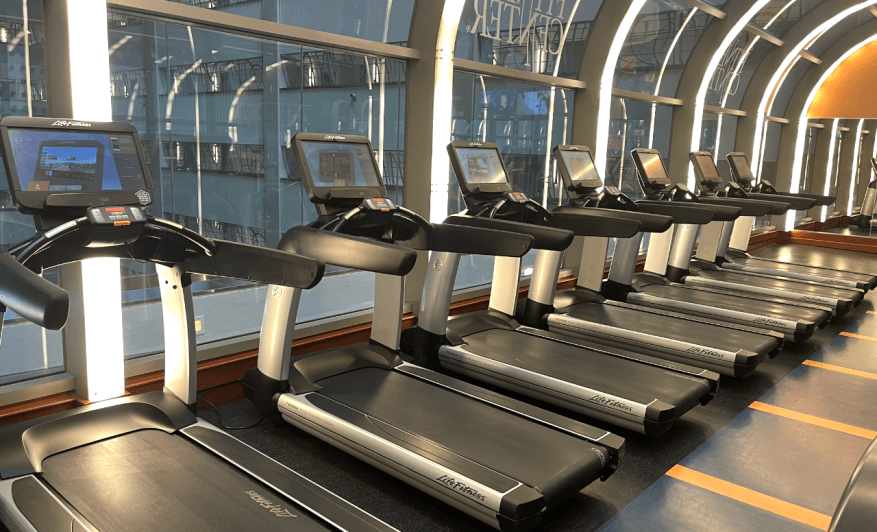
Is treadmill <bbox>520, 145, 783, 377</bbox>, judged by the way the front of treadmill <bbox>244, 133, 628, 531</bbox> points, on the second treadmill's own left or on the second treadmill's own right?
on the second treadmill's own right

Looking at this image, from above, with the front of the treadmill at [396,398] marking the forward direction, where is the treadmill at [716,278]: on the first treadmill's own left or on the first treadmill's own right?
on the first treadmill's own right

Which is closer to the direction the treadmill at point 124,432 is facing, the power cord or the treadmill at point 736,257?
the power cord

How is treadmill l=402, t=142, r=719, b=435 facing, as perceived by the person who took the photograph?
facing away from the viewer and to the left of the viewer

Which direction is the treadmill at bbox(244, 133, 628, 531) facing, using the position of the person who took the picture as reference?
facing away from the viewer and to the left of the viewer

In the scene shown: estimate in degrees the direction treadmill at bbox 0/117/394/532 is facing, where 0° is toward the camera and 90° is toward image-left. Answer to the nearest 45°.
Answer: approximately 135°

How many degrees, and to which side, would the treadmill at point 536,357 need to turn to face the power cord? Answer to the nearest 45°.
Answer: approximately 90° to its left

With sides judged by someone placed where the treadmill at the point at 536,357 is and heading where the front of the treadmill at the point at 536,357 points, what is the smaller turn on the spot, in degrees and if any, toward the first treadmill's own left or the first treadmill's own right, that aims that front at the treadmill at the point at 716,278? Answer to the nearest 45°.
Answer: approximately 90° to the first treadmill's own right

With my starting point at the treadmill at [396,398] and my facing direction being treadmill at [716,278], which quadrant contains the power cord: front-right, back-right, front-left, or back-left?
back-left

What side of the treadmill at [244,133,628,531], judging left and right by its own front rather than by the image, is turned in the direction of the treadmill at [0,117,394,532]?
left
